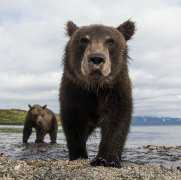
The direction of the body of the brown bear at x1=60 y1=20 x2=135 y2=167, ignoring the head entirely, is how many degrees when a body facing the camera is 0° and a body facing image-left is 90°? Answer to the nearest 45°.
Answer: approximately 0°

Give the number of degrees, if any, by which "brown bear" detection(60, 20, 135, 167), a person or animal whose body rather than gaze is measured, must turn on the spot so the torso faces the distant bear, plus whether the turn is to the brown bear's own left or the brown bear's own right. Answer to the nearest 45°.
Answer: approximately 180°
